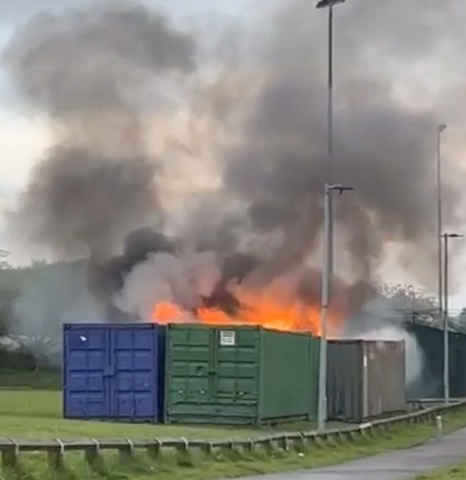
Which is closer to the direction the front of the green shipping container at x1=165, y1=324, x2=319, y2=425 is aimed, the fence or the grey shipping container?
the fence

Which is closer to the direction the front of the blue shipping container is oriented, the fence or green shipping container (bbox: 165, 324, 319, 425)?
the fence

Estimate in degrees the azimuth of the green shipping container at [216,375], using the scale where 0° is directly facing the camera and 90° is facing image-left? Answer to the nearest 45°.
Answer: approximately 0°

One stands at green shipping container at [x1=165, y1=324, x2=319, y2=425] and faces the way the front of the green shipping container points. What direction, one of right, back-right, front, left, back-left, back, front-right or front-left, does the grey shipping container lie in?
back-left

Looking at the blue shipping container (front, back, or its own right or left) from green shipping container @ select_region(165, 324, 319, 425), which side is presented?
left

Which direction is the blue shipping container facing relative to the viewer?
toward the camera

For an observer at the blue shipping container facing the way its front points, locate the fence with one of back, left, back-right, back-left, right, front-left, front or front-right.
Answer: front

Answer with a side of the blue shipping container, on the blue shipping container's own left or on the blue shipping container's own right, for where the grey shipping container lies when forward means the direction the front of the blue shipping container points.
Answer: on the blue shipping container's own left

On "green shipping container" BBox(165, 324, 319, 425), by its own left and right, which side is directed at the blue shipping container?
right
